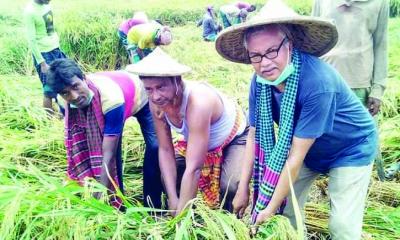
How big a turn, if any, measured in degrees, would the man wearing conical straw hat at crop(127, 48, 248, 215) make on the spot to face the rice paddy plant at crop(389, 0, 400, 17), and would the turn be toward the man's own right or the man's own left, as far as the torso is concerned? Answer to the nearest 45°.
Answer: approximately 180°

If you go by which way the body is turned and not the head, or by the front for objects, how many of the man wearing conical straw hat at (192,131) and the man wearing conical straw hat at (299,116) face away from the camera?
0

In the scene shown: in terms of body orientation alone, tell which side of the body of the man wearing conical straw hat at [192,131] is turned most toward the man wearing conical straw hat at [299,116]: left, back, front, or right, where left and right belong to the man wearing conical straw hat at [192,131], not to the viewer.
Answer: left

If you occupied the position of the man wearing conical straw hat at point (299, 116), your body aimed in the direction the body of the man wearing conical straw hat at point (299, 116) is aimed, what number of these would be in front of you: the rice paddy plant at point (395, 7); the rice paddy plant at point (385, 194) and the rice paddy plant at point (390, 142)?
0

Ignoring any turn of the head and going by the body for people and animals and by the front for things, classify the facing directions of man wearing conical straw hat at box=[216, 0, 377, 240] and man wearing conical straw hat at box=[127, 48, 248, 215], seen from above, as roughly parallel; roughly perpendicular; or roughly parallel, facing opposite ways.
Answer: roughly parallel

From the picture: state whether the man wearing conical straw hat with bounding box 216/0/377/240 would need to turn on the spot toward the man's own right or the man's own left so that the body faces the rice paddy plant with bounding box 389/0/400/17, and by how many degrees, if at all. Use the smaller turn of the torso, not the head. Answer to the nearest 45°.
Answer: approximately 135° to the man's own right

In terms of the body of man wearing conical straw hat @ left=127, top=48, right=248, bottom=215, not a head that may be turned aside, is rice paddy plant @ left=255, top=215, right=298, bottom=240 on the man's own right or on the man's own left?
on the man's own left

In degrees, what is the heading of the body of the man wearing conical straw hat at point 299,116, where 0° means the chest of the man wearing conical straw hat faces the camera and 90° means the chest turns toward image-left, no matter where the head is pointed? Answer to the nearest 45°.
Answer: approximately 45°

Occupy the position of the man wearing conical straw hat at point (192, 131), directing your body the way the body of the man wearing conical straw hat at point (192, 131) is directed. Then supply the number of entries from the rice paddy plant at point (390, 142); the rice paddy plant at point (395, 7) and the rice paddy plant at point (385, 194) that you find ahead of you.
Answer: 0

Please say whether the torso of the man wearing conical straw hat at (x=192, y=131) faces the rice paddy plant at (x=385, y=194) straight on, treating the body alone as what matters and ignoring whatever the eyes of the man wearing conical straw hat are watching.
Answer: no
